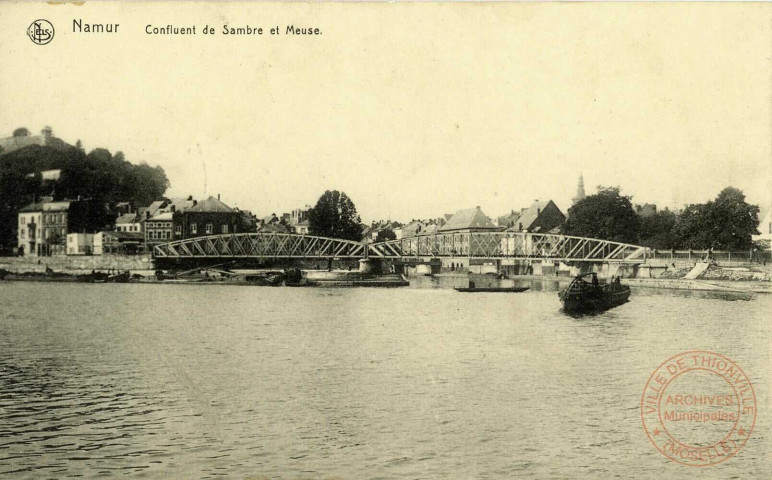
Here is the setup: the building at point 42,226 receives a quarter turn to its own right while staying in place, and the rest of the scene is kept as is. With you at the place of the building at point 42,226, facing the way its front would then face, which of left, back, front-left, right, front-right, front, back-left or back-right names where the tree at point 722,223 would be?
back-left

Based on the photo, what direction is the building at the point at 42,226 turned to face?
toward the camera

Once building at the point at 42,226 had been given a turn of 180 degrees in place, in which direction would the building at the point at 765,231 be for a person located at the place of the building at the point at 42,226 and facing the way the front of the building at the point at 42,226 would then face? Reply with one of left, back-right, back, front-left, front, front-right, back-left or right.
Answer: back-right

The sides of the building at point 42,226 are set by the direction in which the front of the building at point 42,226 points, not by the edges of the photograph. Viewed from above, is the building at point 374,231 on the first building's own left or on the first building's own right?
on the first building's own left

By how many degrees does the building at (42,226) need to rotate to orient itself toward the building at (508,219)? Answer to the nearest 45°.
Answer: approximately 45° to its left

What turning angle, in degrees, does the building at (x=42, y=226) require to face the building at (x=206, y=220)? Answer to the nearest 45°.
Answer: approximately 45° to its left

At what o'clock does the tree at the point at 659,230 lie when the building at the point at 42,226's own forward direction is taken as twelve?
The tree is roughly at 10 o'clock from the building.

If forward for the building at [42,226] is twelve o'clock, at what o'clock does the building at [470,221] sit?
the building at [470,221] is roughly at 10 o'clock from the building at [42,226].

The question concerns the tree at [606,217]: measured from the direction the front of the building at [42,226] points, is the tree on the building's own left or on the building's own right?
on the building's own left

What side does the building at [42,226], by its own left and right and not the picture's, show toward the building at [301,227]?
left

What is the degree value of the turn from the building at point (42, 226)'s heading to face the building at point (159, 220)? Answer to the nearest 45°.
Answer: approximately 90° to its left

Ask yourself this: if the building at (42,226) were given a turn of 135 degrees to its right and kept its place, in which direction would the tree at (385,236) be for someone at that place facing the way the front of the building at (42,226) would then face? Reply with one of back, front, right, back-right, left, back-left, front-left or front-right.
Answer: back-right
